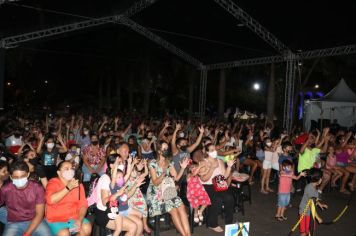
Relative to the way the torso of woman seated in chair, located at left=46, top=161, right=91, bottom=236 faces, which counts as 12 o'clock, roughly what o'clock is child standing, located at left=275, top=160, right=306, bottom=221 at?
The child standing is roughly at 10 o'clock from the woman seated in chair.

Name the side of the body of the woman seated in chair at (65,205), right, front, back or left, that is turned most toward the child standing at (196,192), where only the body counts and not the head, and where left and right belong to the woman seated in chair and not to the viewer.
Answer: left

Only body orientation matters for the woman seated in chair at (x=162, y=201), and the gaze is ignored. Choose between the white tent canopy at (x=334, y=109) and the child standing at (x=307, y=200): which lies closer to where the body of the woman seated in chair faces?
the child standing

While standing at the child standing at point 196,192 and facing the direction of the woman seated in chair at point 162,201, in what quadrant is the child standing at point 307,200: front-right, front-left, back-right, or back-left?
back-left

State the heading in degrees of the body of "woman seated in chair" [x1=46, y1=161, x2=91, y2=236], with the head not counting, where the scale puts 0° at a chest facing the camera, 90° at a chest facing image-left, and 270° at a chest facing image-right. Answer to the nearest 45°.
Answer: approximately 315°

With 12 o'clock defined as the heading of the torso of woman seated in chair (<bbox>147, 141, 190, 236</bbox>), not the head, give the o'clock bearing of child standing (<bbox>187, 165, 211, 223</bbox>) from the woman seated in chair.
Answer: The child standing is roughly at 9 o'clock from the woman seated in chair.

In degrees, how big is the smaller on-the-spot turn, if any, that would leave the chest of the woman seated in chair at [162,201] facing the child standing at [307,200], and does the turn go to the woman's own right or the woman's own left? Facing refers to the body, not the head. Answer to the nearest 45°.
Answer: approximately 45° to the woman's own left

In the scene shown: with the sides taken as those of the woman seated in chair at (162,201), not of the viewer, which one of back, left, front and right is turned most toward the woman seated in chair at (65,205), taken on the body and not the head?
right

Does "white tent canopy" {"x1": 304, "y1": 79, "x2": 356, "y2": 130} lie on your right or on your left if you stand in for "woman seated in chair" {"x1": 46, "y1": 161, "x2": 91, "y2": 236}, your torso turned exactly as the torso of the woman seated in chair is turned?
on your left

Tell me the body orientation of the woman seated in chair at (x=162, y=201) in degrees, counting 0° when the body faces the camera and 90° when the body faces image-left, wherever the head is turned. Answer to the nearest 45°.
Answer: approximately 315°
